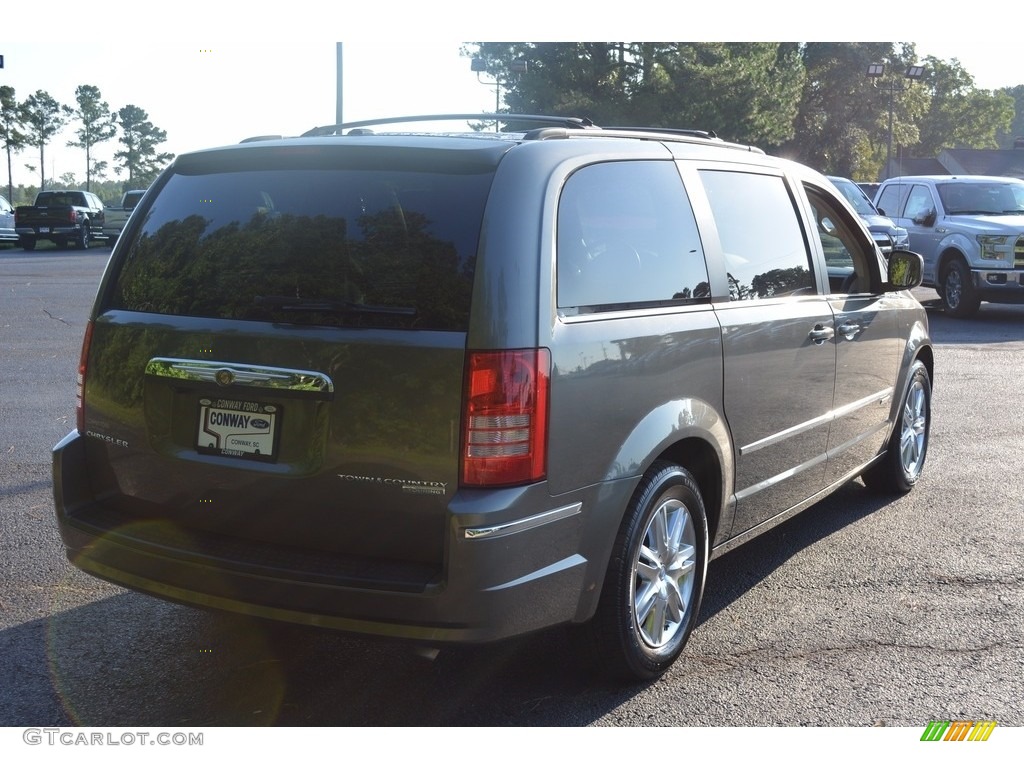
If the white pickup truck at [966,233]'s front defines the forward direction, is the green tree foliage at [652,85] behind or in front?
behind

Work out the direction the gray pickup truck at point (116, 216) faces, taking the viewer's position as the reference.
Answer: facing away from the viewer and to the right of the viewer

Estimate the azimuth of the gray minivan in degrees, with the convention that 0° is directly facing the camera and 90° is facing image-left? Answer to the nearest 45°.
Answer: approximately 225°

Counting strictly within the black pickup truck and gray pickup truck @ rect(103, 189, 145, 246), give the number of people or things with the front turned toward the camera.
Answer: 0

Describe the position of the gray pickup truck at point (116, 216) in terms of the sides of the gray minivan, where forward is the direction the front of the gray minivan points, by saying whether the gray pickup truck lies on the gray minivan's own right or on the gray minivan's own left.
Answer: on the gray minivan's own left

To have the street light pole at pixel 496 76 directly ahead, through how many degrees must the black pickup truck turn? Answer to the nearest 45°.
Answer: approximately 45° to its right

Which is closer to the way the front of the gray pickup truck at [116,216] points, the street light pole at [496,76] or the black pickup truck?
the street light pole

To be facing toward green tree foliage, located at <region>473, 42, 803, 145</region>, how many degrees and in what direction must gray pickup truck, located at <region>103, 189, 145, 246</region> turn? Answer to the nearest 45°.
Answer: approximately 45° to its right

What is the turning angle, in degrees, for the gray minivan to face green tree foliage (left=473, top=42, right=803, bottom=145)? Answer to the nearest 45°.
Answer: approximately 45° to its left

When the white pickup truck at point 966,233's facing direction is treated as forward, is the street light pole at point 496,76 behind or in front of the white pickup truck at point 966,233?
behind

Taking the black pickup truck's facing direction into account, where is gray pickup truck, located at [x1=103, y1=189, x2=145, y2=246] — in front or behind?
in front
